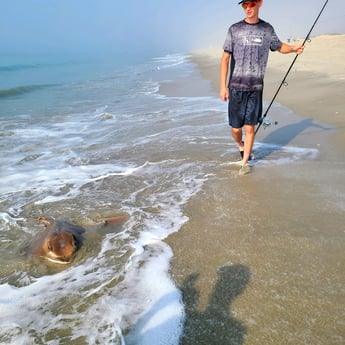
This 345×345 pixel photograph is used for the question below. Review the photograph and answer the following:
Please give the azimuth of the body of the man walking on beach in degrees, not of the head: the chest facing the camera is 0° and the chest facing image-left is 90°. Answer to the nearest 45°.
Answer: approximately 0°
